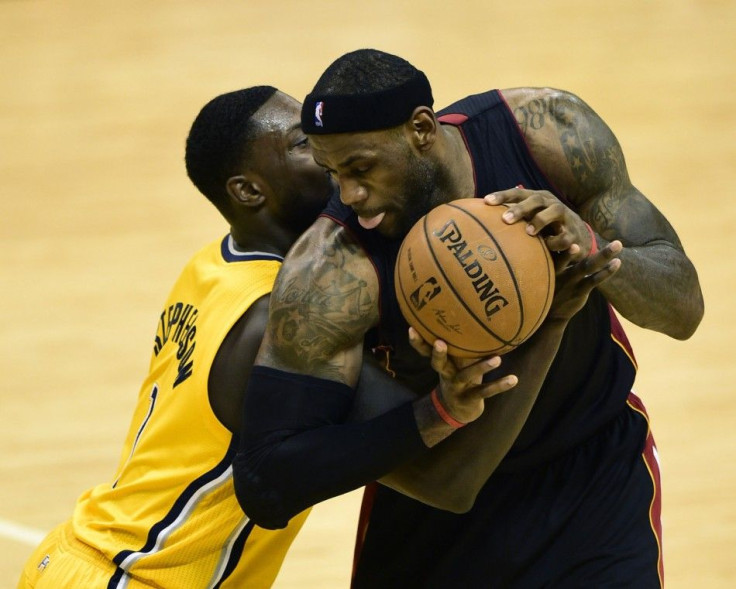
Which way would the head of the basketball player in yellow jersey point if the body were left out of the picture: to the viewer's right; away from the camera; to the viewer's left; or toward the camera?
to the viewer's right

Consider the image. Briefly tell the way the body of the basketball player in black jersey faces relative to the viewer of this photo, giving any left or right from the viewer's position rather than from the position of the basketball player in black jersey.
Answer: facing the viewer and to the left of the viewer
